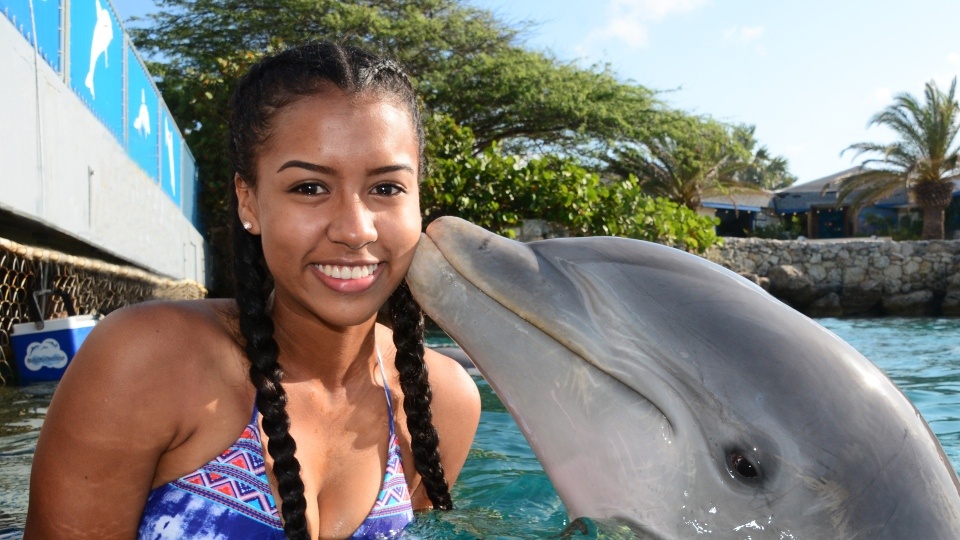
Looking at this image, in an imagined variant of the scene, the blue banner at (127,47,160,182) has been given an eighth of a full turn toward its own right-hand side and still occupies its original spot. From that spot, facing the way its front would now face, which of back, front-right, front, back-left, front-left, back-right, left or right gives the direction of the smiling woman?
front

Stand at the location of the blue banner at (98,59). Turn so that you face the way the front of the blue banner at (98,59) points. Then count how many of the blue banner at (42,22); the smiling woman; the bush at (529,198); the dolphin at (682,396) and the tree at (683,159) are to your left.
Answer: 2

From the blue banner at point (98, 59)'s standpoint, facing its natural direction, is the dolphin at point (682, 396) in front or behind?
in front

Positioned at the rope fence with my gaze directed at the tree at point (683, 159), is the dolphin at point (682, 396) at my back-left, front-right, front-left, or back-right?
back-right

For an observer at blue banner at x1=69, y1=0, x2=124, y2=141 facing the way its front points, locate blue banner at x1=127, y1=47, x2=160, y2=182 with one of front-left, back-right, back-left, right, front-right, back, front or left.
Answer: back-left

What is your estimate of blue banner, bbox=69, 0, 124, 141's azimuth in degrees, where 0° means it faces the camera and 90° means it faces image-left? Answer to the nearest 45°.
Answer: approximately 315°

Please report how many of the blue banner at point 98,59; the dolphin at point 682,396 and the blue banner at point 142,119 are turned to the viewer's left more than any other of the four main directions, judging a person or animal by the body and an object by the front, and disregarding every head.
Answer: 1

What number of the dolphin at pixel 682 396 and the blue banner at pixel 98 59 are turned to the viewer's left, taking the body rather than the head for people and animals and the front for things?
1

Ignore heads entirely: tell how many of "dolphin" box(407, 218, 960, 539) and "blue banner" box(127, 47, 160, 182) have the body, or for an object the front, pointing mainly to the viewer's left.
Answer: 1

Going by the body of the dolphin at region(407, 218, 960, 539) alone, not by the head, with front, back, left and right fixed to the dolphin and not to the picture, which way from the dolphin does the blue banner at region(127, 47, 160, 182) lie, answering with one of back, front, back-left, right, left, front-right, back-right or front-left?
front-right

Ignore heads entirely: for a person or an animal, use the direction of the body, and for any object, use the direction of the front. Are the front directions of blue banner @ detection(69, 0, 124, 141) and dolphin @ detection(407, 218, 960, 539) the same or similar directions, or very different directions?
very different directions

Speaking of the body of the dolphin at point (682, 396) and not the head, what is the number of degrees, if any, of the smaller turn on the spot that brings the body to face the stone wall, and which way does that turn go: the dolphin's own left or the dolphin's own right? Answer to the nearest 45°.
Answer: approximately 90° to the dolphin's own right

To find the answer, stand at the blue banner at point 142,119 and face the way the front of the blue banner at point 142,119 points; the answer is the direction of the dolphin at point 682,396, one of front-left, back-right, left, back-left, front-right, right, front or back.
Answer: front-right

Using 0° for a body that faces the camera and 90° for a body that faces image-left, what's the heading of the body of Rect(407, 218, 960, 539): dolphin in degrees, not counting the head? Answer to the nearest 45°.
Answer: approximately 90°

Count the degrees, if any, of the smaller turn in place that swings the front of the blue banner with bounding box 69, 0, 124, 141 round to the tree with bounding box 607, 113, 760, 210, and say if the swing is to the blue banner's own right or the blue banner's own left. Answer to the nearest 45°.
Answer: approximately 90° to the blue banner's own left

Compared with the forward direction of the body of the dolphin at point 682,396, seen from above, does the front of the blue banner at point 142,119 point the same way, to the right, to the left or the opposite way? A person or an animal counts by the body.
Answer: the opposite way
